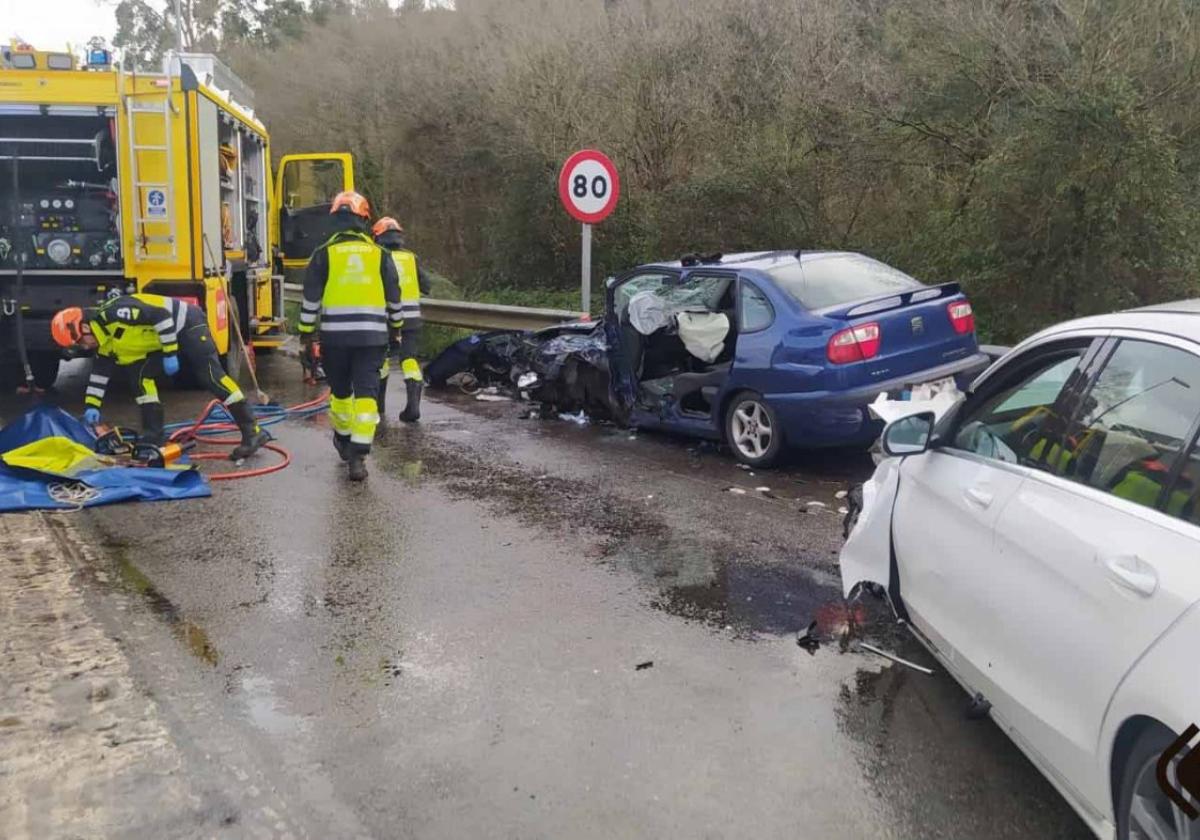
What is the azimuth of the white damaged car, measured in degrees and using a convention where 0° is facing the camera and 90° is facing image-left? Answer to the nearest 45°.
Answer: approximately 135°

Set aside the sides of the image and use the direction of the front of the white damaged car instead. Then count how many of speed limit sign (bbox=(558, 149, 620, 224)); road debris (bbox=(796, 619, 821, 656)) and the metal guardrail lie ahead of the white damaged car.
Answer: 3

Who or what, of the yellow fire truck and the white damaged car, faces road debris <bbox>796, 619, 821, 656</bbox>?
the white damaged car

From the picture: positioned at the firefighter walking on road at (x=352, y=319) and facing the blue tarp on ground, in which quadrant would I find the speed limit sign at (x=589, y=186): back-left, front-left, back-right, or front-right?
back-right

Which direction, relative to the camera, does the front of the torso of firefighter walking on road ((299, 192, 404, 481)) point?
away from the camera

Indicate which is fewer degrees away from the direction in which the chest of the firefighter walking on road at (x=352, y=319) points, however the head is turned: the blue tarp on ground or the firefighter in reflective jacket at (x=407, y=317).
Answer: the firefighter in reflective jacket

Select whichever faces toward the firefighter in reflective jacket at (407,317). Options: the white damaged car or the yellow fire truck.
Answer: the white damaged car

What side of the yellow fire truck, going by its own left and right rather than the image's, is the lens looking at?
back

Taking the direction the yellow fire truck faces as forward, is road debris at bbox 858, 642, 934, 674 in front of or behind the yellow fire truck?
behind

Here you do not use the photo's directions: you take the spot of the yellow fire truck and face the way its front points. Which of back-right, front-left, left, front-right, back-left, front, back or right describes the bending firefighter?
back
